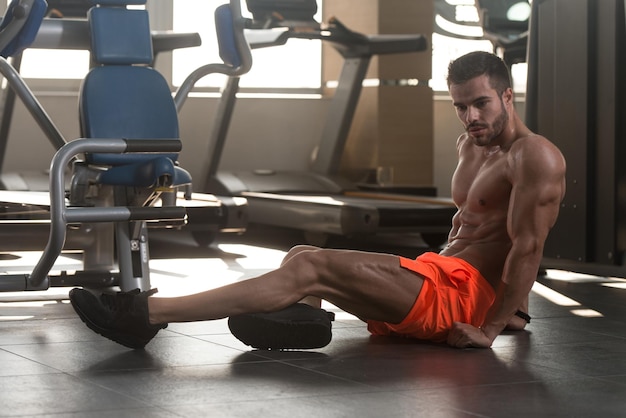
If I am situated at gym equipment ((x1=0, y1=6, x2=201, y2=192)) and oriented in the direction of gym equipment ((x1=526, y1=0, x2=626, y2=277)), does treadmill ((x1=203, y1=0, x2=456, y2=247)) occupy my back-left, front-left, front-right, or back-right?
front-left

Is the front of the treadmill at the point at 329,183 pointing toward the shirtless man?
no

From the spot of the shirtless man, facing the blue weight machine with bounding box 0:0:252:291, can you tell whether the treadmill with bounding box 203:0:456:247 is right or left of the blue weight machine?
right

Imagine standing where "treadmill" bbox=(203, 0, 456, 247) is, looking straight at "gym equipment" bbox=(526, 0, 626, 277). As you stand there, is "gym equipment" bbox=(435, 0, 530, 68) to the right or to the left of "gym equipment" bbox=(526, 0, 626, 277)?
left

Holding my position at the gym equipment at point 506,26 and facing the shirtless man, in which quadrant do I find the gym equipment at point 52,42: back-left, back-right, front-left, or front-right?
front-right

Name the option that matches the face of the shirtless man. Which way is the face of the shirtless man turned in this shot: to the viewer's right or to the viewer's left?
to the viewer's left

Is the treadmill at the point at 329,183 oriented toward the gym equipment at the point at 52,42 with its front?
no
